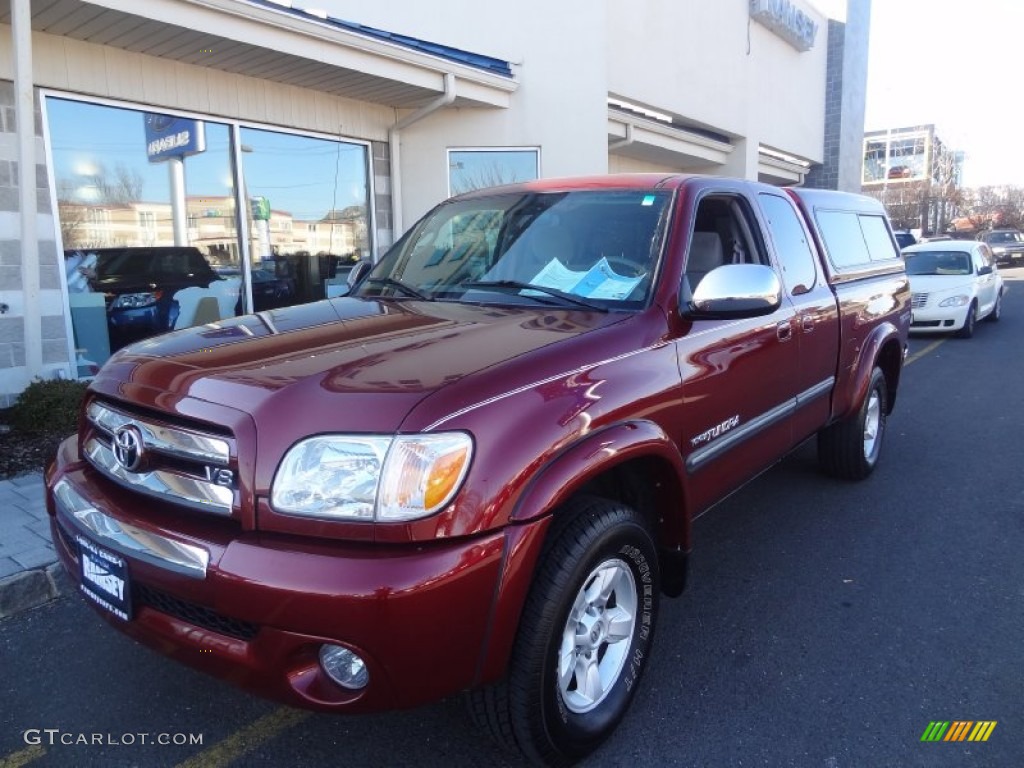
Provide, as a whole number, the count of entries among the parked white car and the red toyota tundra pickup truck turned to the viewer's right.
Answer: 0

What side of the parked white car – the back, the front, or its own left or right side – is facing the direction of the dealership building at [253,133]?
front

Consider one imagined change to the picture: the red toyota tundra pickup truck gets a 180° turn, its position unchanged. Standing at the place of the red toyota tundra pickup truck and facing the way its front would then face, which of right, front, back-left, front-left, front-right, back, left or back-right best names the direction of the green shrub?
left

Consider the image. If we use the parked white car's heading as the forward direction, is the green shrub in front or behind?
in front

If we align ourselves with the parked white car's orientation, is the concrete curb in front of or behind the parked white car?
in front

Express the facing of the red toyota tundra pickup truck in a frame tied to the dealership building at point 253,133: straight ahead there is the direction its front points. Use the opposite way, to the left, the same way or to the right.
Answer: to the right

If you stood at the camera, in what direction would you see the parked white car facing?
facing the viewer and to the left of the viewer

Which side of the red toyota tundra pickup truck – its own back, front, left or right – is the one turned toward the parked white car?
back

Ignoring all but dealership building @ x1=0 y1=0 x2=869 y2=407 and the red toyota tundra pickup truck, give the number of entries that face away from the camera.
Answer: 0

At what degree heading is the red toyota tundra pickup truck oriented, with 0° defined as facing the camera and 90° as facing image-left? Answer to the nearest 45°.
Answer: approximately 45°
